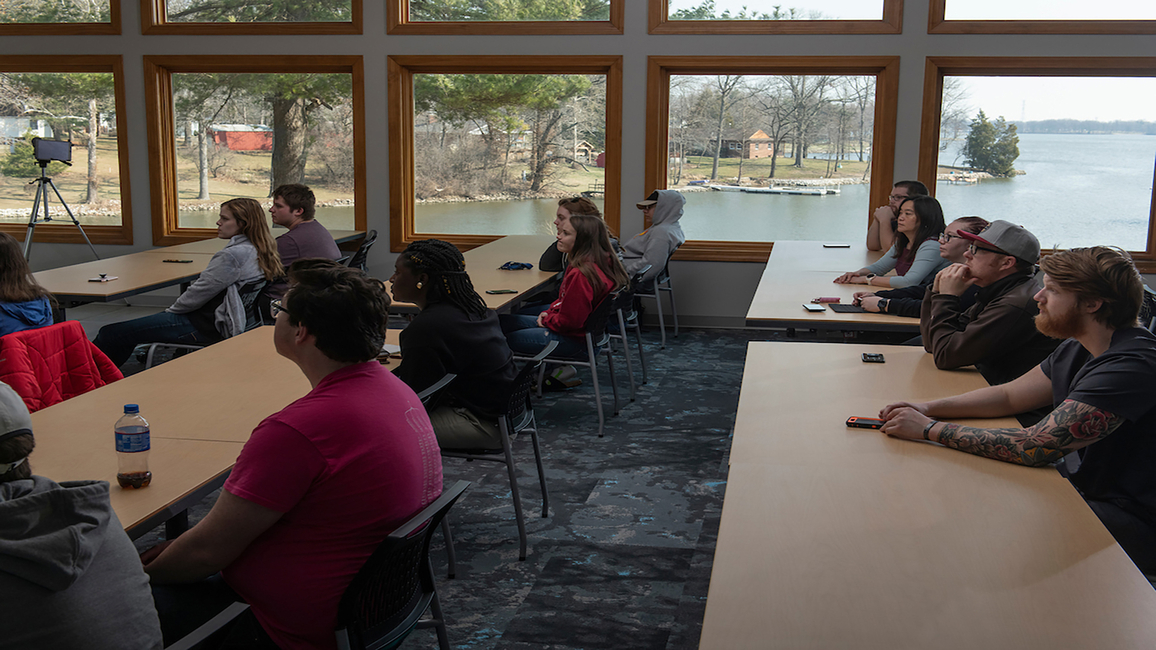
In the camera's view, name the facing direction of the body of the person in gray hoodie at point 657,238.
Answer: to the viewer's left

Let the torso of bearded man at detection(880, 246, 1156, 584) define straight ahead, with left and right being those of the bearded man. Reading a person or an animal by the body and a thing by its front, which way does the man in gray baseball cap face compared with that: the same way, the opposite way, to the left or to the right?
the same way

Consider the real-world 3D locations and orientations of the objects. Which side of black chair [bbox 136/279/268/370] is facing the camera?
left

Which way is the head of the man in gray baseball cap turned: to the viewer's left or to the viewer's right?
to the viewer's left

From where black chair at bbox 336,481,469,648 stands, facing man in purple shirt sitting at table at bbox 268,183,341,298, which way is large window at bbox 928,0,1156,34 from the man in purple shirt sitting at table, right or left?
right

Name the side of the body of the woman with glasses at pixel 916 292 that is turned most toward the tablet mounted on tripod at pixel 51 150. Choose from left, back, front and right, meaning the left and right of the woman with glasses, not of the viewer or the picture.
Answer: front

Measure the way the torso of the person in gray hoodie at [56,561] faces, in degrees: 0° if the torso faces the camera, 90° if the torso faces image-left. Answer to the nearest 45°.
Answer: approximately 135°

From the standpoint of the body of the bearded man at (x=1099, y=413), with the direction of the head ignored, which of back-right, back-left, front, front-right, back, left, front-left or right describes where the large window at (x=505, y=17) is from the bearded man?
front-right

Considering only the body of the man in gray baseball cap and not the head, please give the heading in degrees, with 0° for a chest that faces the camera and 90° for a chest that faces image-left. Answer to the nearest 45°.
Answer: approximately 90°

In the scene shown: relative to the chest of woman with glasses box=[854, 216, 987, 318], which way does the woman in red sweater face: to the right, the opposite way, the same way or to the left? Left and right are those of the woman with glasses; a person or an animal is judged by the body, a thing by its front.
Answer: the same way

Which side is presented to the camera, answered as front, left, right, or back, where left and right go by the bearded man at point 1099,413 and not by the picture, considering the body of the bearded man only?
left

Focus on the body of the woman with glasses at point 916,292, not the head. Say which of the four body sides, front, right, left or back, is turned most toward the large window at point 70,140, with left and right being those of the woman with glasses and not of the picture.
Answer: front

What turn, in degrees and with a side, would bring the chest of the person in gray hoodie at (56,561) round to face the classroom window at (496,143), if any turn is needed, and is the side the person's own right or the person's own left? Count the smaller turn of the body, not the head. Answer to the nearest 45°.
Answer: approximately 90° to the person's own right

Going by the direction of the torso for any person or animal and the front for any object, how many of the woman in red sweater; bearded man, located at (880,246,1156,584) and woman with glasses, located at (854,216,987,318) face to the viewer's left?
3

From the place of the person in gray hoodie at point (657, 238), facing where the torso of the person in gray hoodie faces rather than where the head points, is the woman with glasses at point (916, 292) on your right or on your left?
on your left

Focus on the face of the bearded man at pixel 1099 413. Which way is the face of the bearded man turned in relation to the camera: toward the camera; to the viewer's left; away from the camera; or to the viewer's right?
to the viewer's left

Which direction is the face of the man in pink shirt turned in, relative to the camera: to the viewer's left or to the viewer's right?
to the viewer's left

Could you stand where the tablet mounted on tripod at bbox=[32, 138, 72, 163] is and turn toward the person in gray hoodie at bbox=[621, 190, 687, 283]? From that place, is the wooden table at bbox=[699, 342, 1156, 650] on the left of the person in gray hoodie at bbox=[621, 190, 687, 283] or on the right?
right
